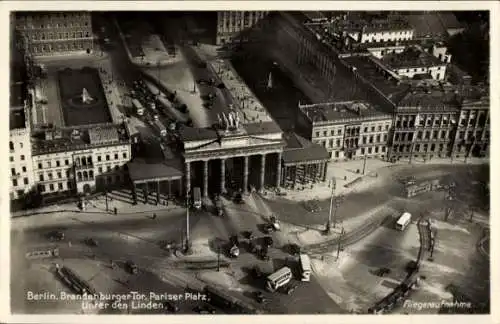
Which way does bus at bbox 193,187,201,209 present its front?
toward the camera

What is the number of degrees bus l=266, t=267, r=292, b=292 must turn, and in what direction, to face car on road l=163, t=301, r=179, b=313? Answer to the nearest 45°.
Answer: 0° — it already faces it

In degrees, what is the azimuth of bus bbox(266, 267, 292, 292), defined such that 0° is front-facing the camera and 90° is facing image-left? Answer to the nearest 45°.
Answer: approximately 45°

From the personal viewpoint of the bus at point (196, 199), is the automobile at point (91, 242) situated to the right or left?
on its right

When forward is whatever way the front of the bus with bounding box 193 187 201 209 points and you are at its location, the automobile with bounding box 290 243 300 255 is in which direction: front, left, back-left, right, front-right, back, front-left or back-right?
front-left

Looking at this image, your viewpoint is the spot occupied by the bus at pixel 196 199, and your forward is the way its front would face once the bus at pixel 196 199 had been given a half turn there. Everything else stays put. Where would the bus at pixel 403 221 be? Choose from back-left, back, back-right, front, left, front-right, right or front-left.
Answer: right

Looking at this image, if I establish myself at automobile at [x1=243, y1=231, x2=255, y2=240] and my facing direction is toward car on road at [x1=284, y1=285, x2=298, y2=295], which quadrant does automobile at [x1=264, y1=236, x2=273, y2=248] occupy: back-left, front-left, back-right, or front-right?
front-left

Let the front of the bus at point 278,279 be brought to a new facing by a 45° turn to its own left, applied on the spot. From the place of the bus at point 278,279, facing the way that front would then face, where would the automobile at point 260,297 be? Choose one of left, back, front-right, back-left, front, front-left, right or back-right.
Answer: front-right

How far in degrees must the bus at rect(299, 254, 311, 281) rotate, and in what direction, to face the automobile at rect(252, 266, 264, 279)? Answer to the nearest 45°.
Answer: approximately 90° to its left
